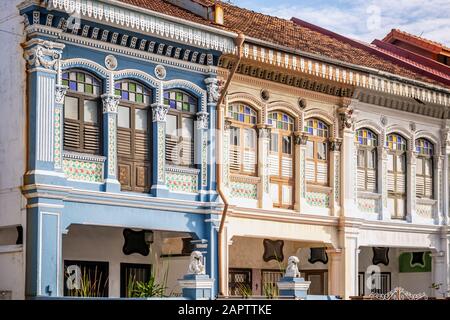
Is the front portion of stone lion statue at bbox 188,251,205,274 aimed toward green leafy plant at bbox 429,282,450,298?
no

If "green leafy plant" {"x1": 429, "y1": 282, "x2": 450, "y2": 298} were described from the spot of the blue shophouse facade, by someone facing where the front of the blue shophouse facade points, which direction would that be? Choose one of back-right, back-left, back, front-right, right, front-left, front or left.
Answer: left

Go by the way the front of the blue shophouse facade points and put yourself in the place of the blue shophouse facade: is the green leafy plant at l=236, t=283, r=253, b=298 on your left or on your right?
on your left

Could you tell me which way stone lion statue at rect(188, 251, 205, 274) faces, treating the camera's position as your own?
facing the viewer and to the right of the viewer

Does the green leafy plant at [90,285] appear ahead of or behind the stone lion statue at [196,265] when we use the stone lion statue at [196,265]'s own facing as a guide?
behind

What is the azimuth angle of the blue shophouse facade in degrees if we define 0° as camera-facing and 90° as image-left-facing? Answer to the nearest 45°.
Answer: approximately 315°

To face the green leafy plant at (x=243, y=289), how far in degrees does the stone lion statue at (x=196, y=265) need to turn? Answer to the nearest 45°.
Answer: approximately 135° to its left
